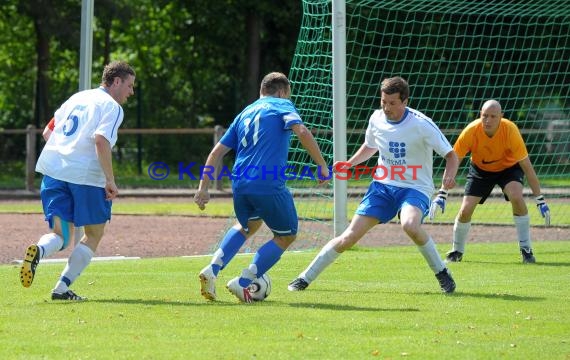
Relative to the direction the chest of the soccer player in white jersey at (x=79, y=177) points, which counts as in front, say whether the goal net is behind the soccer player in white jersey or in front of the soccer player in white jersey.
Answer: in front

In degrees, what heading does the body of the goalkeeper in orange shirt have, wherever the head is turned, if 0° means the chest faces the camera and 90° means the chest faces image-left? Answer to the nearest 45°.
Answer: approximately 0°

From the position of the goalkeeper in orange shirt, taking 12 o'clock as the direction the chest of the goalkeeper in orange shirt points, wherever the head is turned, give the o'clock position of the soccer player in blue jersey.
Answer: The soccer player in blue jersey is roughly at 1 o'clock from the goalkeeper in orange shirt.

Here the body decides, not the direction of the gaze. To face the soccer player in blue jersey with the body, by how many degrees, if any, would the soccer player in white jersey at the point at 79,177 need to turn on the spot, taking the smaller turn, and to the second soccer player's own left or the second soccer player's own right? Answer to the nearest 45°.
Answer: approximately 45° to the second soccer player's own right

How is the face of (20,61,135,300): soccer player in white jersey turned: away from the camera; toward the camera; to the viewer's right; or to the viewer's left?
to the viewer's right

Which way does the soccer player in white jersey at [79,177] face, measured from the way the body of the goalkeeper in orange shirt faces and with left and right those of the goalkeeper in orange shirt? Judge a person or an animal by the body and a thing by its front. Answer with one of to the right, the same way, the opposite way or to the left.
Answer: the opposite way

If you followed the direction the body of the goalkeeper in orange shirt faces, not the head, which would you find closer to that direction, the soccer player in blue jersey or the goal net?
the soccer player in blue jersey

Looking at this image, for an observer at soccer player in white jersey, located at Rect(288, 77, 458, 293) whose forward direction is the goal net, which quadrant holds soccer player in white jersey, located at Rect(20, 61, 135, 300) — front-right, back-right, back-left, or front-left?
back-left

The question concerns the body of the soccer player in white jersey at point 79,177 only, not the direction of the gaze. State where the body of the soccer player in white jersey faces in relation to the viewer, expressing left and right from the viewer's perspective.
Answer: facing away from the viewer and to the right of the viewer

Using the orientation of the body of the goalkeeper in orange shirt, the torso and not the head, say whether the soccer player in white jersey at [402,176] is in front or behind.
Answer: in front

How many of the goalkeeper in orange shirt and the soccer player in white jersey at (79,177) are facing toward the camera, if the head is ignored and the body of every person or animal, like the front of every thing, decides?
1

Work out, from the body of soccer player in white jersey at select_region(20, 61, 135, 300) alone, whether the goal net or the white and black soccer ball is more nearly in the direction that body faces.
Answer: the goal net

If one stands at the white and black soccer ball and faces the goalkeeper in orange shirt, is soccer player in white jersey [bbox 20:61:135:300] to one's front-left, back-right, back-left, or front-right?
back-left
